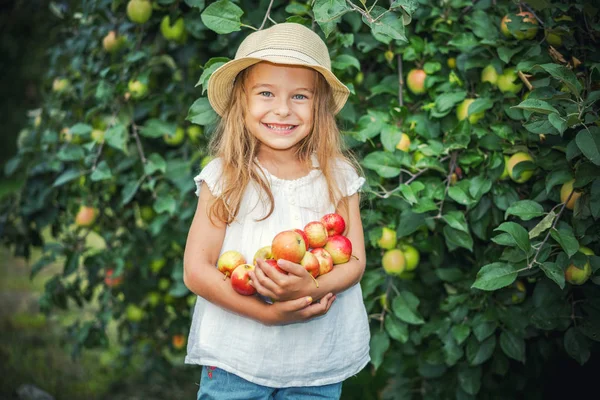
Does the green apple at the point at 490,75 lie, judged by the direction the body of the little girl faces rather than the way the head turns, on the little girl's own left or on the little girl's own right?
on the little girl's own left

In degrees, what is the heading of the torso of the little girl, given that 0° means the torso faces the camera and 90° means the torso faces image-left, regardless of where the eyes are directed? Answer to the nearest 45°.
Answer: approximately 0°

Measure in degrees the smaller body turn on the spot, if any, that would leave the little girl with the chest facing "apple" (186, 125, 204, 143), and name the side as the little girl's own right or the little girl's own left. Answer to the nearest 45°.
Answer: approximately 180°

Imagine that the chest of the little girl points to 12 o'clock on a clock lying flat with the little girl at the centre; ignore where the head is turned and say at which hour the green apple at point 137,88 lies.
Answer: The green apple is roughly at 5 o'clock from the little girl.

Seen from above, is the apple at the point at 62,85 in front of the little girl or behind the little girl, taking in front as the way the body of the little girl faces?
behind
